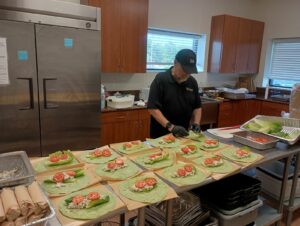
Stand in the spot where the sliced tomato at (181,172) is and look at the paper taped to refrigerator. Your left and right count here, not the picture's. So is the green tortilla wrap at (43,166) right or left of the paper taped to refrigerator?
left

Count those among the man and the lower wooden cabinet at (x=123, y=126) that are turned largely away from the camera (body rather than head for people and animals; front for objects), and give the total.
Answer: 0

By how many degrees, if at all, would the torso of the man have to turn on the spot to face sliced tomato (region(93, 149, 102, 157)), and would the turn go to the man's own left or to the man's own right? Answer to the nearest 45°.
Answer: approximately 90° to the man's own right

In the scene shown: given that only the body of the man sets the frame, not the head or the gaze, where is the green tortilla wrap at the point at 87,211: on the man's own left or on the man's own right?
on the man's own right

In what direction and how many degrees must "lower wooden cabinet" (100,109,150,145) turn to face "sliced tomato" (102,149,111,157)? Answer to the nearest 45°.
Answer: approximately 45° to its right

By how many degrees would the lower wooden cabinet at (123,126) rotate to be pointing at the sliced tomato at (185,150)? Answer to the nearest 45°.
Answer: approximately 45° to its right

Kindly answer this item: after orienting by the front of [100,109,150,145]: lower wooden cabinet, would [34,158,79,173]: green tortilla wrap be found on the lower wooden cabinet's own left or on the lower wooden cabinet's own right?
on the lower wooden cabinet's own right

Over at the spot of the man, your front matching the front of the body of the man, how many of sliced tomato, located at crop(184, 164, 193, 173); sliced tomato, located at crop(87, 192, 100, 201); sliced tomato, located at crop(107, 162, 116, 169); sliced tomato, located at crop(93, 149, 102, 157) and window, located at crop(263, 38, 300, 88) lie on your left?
1

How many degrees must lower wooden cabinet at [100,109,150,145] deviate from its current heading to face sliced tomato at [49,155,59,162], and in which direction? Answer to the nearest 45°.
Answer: approximately 45° to its right

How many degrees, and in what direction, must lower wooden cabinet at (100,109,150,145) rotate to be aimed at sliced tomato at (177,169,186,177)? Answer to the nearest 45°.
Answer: approximately 45° to its right

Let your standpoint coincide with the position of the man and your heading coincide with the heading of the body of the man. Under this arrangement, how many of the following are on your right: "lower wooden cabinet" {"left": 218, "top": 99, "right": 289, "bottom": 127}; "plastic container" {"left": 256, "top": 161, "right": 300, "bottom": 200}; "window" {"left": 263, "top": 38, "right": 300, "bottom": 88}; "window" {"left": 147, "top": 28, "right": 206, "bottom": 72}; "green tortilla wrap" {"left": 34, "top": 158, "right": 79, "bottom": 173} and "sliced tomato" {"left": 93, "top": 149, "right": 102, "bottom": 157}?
2

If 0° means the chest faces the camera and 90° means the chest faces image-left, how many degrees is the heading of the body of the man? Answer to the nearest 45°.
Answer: approximately 315°

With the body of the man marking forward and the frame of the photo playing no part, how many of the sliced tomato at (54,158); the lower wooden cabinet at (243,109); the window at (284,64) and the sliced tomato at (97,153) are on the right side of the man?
2

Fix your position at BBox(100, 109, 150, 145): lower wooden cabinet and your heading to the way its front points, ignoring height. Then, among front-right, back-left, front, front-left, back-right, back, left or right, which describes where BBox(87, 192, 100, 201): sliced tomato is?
front-right

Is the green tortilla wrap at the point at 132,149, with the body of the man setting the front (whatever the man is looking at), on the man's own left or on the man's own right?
on the man's own right
